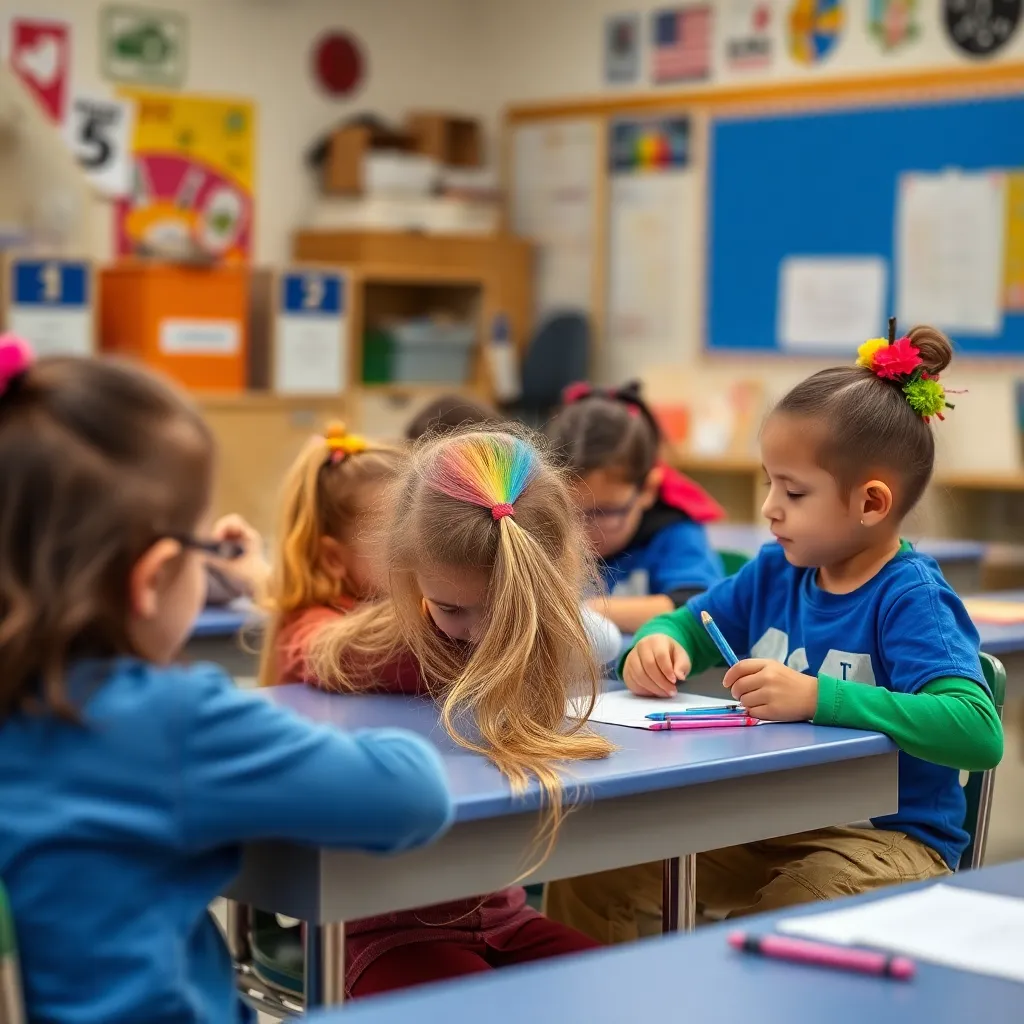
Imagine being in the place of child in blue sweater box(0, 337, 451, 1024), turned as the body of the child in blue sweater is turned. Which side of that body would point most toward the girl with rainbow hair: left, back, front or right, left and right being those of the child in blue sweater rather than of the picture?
front

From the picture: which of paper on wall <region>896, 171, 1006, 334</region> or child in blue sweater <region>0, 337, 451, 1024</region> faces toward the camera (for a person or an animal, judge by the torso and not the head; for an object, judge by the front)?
the paper on wall

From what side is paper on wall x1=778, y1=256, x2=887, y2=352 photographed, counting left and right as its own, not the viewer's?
front

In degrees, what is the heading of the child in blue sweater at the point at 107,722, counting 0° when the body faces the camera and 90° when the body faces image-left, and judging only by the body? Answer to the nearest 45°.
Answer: approximately 225°

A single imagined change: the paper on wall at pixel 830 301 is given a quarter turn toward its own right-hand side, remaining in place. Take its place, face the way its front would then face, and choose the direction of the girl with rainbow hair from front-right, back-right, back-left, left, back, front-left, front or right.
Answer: left

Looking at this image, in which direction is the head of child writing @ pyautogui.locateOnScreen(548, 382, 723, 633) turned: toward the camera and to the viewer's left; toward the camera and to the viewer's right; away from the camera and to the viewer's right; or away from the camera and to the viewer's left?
toward the camera and to the viewer's left

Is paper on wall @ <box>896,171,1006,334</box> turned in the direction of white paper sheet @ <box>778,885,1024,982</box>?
yes

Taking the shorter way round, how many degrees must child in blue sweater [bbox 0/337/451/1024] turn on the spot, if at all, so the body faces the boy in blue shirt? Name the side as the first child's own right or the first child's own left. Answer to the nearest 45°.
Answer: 0° — they already face them

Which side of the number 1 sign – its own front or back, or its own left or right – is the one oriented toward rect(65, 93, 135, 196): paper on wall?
back

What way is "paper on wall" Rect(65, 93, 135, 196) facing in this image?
toward the camera

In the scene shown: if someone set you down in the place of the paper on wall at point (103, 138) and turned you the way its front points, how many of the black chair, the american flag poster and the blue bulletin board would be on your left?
3

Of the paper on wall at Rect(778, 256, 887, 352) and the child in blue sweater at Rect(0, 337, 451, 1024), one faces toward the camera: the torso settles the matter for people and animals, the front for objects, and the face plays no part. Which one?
the paper on wall

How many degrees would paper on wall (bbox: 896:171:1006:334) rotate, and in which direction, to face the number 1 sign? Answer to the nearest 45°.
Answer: approximately 45° to its right

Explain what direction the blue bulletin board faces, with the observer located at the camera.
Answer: facing the viewer

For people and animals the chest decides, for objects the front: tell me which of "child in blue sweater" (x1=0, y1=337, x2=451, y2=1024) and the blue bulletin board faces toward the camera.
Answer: the blue bulletin board

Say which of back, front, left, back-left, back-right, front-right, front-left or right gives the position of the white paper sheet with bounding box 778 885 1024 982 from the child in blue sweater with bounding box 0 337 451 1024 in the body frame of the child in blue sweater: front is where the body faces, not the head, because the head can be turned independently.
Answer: front-right

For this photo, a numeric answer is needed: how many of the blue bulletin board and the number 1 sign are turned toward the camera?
2

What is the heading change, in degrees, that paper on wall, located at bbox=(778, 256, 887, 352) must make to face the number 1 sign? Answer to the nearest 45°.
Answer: approximately 45° to its right

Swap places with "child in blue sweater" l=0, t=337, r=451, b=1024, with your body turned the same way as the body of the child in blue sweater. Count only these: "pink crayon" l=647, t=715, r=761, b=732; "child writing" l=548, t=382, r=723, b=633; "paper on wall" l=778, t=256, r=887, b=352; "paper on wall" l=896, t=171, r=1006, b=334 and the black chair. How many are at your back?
0

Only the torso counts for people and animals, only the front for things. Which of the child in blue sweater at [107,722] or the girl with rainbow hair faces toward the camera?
the girl with rainbow hair

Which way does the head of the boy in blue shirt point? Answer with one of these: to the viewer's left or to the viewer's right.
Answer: to the viewer's left
